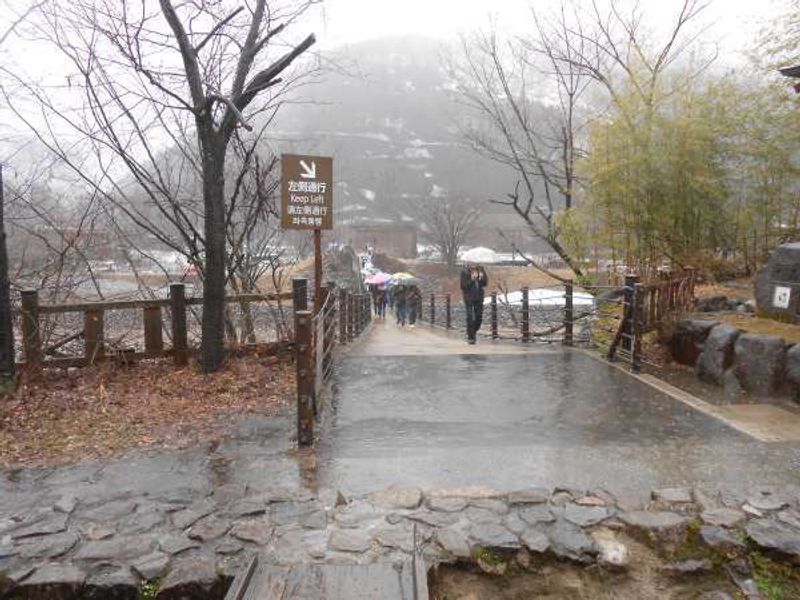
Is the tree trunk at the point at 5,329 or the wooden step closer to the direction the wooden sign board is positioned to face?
the wooden step

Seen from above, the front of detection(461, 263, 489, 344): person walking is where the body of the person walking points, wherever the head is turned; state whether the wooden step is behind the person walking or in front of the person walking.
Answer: in front

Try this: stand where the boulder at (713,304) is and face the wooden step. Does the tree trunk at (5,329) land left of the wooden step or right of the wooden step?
right

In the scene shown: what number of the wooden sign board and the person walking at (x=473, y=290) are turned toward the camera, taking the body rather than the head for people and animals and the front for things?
2

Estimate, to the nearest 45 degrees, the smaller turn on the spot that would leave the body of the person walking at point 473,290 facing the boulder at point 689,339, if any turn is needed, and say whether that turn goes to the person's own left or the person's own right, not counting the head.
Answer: approximately 45° to the person's own left

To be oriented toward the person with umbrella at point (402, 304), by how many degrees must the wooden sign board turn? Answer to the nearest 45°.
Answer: approximately 180°

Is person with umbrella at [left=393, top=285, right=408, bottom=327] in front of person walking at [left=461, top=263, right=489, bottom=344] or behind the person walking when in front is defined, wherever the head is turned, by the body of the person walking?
behind

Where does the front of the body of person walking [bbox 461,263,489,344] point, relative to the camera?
toward the camera

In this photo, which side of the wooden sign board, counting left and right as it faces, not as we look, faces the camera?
front

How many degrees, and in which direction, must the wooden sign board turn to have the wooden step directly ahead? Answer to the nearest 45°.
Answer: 0° — it already faces it

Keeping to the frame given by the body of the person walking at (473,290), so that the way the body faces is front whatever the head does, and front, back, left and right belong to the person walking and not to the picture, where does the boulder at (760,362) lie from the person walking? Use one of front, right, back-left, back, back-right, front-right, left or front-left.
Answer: front-left

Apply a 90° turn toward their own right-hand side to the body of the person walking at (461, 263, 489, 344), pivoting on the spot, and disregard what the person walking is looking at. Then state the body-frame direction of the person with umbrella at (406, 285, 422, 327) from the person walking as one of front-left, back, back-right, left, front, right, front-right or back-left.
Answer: right

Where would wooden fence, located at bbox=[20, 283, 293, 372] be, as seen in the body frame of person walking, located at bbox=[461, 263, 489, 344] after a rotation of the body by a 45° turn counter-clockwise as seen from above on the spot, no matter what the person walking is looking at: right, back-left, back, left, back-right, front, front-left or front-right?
right

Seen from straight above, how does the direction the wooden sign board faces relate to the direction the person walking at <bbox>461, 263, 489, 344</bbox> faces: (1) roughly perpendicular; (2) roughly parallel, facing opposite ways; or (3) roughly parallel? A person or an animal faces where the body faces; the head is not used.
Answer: roughly parallel

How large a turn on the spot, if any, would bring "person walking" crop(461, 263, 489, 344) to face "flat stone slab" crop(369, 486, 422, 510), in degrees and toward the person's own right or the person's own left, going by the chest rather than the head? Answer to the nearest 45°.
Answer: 0° — they already face it

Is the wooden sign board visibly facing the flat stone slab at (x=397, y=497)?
yes

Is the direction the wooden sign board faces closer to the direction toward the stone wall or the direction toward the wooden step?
the wooden step
